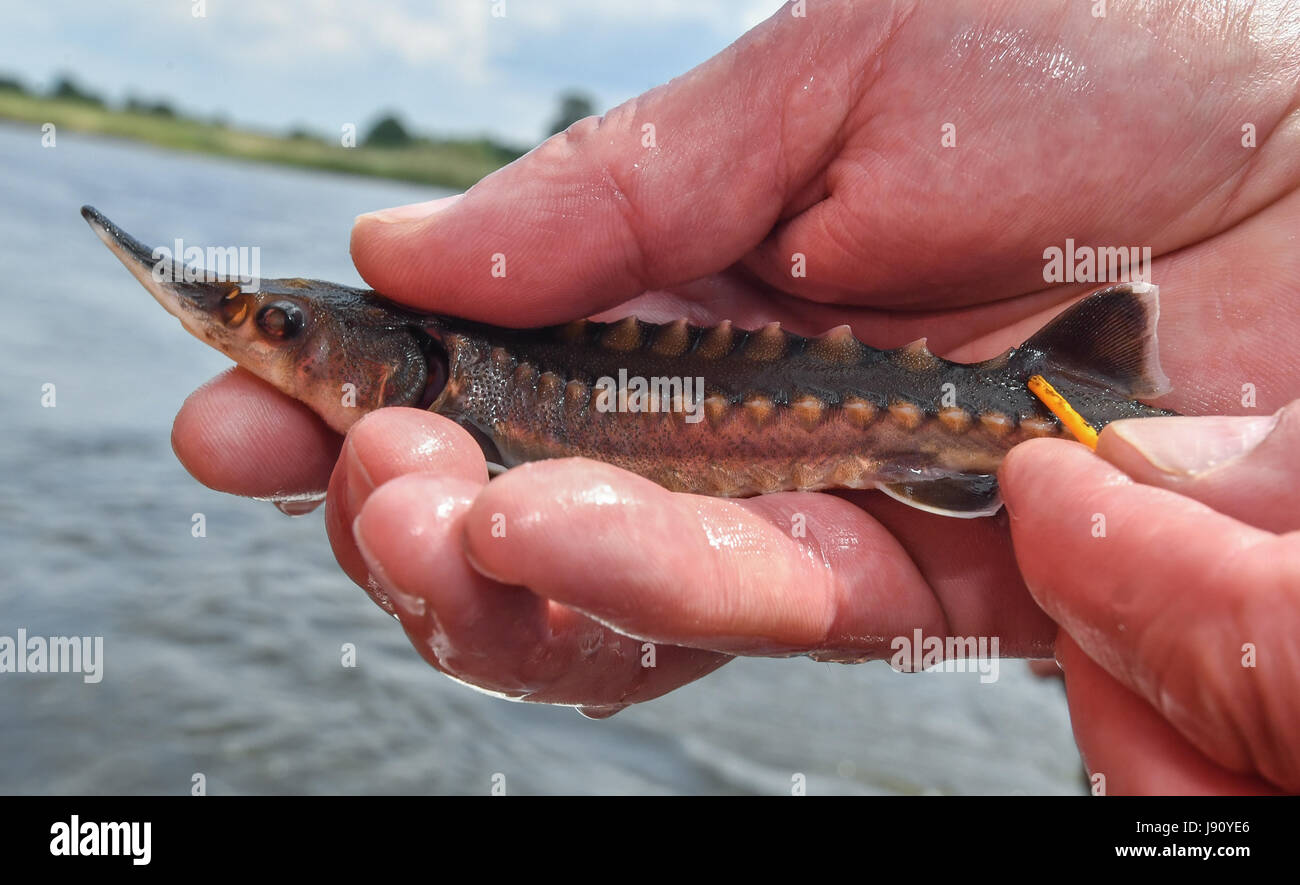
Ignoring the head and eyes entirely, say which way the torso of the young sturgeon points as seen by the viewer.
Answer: to the viewer's left
